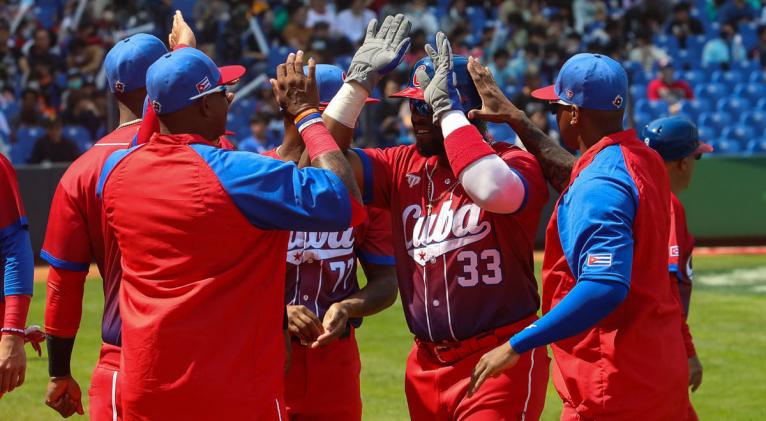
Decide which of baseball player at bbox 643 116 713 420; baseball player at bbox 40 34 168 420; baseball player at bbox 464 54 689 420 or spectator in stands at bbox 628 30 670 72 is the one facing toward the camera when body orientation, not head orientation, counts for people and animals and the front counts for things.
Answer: the spectator in stands

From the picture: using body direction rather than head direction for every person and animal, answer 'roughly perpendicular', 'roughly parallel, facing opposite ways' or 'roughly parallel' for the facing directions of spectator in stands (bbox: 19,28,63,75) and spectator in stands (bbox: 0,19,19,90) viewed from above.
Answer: roughly parallel

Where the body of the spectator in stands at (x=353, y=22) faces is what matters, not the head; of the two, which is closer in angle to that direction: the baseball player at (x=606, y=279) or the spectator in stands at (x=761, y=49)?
the baseball player

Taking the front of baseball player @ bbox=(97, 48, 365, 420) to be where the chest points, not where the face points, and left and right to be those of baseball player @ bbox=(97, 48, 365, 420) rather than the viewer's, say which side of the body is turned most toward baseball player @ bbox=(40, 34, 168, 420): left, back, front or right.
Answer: left

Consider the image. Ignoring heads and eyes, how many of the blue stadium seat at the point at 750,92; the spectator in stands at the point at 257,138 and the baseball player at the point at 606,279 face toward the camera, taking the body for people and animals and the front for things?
2

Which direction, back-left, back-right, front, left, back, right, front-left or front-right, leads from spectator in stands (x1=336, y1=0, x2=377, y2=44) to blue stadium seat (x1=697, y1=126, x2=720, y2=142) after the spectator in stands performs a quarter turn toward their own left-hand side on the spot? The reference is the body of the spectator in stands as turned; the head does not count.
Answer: front

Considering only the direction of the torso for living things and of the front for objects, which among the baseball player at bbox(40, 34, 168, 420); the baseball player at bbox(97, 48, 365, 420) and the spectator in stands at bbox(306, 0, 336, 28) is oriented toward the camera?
the spectator in stands

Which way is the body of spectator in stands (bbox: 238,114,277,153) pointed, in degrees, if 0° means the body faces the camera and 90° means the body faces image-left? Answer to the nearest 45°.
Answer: approximately 0°

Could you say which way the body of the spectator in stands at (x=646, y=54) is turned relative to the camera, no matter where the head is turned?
toward the camera

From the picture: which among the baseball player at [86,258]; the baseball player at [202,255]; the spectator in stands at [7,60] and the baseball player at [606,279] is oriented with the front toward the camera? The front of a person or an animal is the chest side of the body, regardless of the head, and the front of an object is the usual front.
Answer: the spectator in stands

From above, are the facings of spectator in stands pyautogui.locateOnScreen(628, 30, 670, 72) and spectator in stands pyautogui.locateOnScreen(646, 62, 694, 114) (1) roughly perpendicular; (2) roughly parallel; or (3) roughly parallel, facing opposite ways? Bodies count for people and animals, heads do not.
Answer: roughly parallel

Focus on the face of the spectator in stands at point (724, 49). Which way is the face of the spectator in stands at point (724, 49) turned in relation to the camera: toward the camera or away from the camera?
toward the camera

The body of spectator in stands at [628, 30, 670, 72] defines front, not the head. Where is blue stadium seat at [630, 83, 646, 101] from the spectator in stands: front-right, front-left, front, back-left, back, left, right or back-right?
front

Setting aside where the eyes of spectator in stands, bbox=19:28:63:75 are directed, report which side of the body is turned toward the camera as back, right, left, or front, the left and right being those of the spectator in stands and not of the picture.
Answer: front

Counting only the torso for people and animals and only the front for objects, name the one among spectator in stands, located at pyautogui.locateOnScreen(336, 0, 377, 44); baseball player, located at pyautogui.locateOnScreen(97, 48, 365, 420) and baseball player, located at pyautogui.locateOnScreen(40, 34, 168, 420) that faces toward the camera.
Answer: the spectator in stands

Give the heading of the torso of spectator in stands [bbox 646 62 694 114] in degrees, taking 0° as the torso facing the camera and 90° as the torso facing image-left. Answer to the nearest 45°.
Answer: approximately 0°
